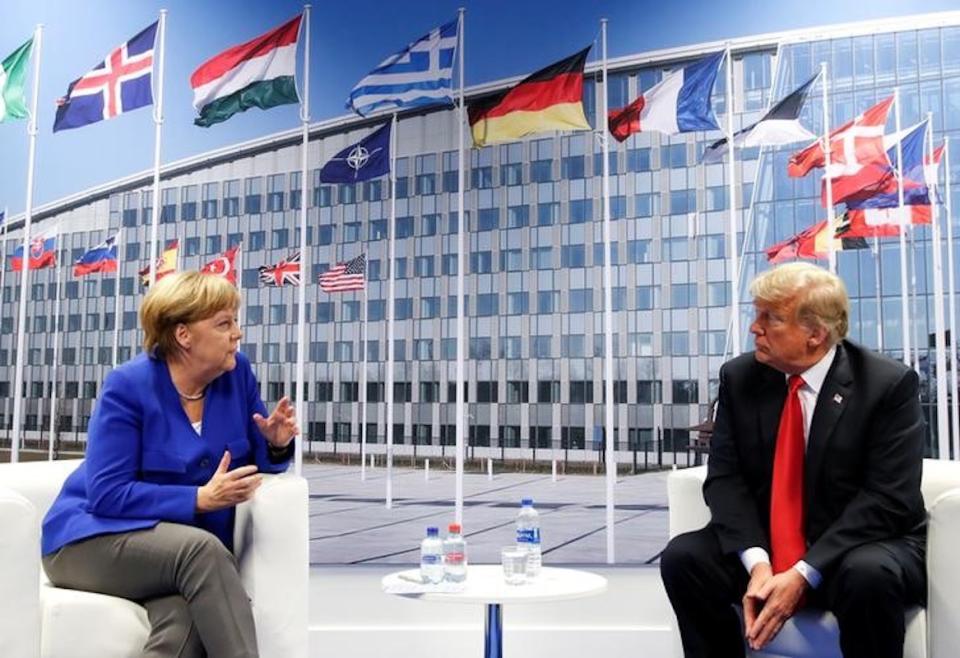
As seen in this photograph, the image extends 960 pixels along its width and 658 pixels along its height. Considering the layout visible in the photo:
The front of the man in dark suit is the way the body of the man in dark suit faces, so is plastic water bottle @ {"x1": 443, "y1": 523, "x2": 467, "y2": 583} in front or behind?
in front

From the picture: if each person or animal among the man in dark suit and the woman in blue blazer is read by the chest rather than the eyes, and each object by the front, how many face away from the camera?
0

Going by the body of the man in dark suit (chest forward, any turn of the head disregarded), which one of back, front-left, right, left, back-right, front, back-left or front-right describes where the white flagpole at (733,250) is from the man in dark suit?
back-right

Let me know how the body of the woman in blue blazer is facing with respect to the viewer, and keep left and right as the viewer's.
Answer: facing the viewer and to the right of the viewer

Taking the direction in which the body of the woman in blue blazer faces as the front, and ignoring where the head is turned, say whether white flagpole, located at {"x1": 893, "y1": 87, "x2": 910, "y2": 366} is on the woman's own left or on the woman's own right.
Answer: on the woman's own left

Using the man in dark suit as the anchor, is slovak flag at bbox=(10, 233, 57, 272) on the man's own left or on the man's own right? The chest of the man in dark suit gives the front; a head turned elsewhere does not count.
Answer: on the man's own right

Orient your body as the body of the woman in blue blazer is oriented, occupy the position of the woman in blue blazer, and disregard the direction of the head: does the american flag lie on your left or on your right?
on your left

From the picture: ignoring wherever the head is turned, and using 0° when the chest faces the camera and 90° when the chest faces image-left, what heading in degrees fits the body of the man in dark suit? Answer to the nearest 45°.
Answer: approximately 45°

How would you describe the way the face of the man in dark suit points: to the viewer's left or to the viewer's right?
to the viewer's left

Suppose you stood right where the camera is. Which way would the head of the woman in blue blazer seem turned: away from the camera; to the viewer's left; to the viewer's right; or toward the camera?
to the viewer's right
